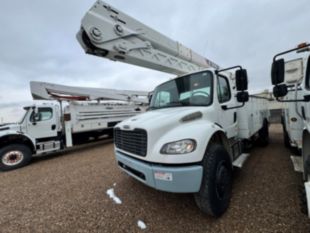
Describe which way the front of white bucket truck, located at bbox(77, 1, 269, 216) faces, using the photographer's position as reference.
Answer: facing the viewer and to the left of the viewer

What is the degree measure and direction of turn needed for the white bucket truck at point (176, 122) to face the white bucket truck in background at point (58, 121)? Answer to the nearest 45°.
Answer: approximately 90° to its right
